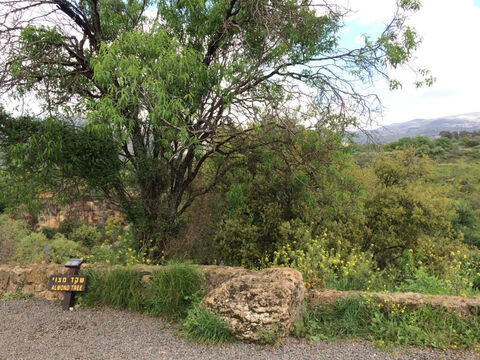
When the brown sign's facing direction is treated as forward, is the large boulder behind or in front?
in front

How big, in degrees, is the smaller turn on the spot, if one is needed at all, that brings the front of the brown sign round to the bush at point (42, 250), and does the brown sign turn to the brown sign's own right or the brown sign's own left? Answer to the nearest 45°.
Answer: approximately 180°

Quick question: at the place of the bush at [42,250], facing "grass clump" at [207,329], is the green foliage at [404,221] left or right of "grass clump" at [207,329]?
left

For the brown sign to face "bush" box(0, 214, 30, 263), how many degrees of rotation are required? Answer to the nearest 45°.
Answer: approximately 180°

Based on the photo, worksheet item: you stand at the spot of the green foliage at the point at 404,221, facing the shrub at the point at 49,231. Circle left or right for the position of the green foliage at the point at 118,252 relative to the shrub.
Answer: left

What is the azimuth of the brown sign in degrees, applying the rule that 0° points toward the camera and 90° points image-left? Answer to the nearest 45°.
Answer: approximately 0°

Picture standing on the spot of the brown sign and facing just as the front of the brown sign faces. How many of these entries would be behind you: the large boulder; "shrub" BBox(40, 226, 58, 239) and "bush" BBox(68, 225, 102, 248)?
2

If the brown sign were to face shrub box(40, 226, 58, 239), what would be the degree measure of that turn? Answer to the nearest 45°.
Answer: approximately 180°

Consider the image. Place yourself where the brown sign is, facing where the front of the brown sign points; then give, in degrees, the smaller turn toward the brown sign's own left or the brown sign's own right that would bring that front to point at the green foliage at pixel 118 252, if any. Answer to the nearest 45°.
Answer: approximately 135° to the brown sign's own left

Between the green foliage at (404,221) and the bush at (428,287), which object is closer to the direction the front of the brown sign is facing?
the bush

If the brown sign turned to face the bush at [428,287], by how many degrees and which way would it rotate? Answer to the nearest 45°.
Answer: approximately 45° to its left

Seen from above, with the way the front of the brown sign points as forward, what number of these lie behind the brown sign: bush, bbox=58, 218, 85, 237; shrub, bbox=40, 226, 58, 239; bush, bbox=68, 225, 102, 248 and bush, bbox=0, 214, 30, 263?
4

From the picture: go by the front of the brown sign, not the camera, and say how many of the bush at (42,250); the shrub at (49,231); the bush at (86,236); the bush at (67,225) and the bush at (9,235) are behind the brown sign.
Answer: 5

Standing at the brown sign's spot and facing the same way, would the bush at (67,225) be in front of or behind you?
behind

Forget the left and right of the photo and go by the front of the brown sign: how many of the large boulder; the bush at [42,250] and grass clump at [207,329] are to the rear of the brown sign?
1

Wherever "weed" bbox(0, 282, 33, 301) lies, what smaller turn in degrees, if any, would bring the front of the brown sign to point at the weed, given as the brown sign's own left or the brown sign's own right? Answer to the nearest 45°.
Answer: approximately 135° to the brown sign's own right
